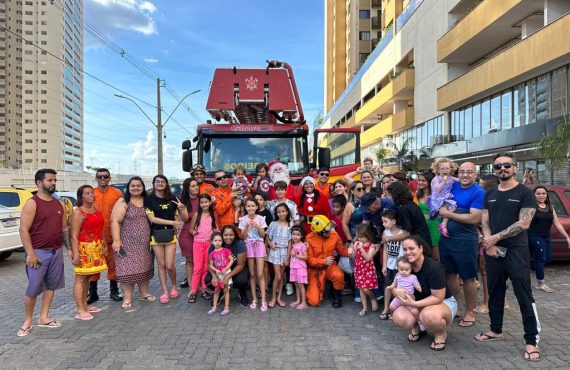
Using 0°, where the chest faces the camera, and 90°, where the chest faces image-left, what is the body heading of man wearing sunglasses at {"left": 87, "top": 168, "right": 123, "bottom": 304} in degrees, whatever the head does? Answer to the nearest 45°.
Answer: approximately 0°

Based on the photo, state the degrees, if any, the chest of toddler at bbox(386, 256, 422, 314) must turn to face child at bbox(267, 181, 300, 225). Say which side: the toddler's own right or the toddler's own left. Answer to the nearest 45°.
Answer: approximately 135° to the toddler's own right

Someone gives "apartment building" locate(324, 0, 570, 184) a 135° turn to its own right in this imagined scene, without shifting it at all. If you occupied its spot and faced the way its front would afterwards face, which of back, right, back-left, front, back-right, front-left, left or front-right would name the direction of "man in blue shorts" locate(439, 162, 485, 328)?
back

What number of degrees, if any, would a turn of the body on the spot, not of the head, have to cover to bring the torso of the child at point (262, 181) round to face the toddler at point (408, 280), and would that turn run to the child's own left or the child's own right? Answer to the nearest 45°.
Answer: approximately 45° to the child's own left

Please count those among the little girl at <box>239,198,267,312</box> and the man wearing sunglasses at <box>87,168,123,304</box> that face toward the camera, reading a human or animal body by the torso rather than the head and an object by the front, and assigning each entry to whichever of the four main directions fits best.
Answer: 2

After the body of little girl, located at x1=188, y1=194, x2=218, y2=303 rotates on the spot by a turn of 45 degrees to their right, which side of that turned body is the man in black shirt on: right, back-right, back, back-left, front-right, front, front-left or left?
left

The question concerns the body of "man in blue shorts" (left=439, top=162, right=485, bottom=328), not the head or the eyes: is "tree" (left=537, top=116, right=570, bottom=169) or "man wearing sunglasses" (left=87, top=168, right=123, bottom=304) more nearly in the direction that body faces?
the man wearing sunglasses

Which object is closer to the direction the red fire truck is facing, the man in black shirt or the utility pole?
the man in black shirt

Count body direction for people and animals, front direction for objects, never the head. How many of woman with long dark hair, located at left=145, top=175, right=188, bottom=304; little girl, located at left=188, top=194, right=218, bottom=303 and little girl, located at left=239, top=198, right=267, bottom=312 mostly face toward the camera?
3

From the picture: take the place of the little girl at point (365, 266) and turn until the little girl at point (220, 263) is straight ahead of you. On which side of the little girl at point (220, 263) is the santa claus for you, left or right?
right
